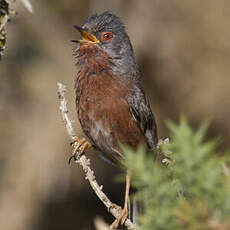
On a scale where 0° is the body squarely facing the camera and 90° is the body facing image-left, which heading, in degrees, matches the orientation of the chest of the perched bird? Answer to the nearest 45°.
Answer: approximately 45°

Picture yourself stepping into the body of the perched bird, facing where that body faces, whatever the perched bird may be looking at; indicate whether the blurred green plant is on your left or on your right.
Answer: on your left
